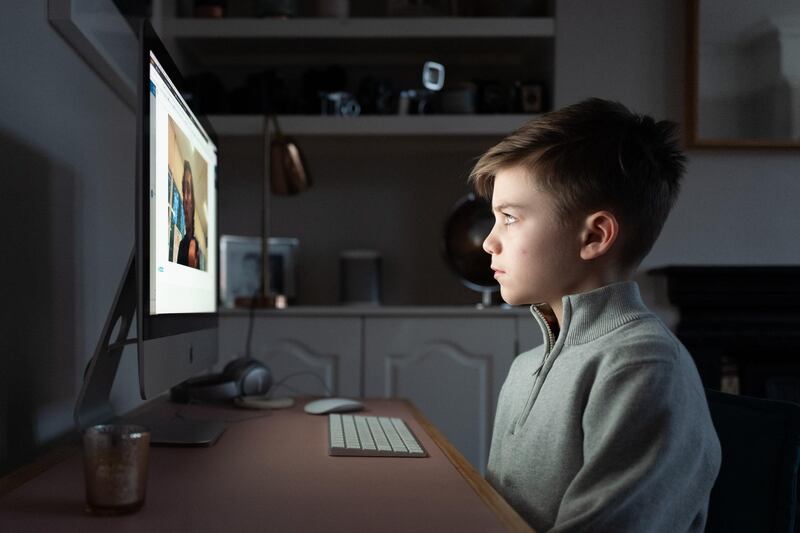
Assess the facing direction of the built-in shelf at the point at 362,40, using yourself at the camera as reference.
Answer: facing the viewer

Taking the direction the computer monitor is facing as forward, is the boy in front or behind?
in front

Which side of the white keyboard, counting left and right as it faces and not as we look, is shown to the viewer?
right

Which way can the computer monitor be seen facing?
to the viewer's right

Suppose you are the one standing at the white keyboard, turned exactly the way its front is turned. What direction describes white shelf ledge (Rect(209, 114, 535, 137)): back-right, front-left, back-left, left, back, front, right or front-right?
left

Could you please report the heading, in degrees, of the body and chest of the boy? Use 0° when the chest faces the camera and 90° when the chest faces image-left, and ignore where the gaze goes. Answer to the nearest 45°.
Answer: approximately 90°

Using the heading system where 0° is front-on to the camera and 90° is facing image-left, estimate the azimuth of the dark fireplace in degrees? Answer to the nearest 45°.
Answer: approximately 0°

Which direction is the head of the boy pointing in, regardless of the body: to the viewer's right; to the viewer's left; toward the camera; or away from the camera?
to the viewer's left

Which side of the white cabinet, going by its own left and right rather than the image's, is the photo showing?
front

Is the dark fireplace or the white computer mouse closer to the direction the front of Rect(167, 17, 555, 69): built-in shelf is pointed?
the white computer mouse

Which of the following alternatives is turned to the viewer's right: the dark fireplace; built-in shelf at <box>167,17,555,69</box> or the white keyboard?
the white keyboard

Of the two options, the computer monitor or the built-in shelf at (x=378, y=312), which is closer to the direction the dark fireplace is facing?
the computer monitor

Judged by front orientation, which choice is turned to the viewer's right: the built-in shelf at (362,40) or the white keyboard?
the white keyboard
